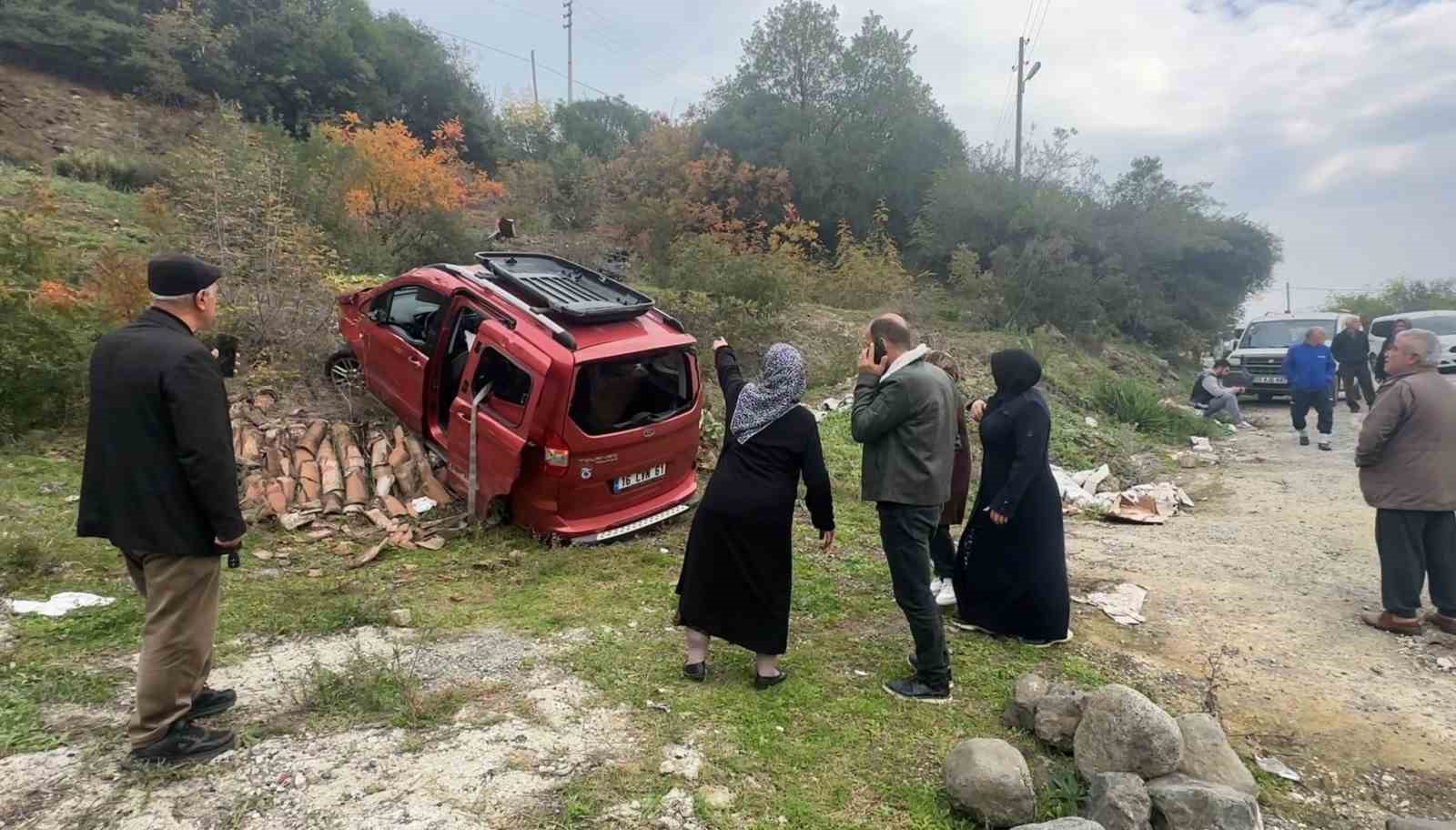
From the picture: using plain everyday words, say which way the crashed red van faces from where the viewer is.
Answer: facing away from the viewer and to the left of the viewer

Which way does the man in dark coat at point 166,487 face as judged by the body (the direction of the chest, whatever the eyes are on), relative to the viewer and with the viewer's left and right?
facing away from the viewer and to the right of the viewer

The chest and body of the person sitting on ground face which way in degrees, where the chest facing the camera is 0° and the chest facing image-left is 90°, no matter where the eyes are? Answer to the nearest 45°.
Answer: approximately 270°

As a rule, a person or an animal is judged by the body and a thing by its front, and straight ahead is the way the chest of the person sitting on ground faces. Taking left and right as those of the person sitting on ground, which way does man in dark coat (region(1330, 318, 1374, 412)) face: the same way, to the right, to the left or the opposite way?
to the right

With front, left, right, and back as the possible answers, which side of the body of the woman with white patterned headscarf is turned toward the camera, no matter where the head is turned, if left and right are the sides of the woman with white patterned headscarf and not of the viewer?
back

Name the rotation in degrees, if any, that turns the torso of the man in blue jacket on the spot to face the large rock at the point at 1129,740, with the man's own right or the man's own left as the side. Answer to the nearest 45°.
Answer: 0° — they already face it

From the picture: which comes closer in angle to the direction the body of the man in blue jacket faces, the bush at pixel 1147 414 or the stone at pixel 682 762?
the stone

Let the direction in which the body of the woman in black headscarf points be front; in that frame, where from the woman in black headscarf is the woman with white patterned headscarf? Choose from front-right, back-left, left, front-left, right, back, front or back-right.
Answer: front-left

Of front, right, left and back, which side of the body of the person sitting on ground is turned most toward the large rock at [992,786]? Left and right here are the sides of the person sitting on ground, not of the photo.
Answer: right

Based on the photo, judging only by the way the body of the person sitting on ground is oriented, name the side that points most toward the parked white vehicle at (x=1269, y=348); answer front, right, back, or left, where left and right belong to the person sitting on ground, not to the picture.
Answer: left

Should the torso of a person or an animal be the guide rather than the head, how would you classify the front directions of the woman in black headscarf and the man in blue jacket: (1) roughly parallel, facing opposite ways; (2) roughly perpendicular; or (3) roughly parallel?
roughly perpendicular

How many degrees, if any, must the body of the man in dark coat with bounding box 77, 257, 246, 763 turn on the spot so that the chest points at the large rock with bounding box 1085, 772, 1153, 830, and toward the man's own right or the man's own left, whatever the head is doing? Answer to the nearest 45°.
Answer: approximately 90° to the man's own right

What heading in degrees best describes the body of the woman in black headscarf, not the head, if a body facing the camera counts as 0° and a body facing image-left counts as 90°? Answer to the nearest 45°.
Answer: approximately 90°

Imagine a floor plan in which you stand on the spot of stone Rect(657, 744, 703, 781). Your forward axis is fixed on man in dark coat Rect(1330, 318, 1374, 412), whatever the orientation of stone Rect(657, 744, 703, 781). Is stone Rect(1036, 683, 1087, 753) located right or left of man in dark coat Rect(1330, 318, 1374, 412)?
right

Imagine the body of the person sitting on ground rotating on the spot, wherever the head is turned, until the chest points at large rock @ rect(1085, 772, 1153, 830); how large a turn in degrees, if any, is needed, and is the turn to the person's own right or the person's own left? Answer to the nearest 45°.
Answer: approximately 90° to the person's own right

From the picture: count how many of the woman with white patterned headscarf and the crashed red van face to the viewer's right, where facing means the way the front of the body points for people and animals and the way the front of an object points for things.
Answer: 0

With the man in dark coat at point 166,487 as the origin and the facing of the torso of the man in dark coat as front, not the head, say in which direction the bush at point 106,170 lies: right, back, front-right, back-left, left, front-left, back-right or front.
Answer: front-left
